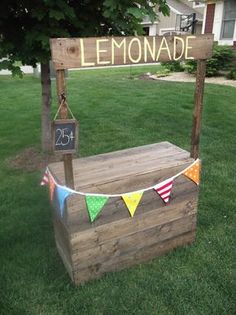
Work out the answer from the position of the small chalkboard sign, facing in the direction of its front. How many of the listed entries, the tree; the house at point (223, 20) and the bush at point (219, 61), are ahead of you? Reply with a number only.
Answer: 0

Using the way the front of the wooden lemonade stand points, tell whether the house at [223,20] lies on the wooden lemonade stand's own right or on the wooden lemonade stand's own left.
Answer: on the wooden lemonade stand's own left

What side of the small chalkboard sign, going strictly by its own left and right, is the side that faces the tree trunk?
back

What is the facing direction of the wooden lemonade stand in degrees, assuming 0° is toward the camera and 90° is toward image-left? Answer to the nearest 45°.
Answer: approximately 315°

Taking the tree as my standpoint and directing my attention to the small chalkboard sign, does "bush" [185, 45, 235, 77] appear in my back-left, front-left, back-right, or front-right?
back-left

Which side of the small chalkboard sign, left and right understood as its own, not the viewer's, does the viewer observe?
front

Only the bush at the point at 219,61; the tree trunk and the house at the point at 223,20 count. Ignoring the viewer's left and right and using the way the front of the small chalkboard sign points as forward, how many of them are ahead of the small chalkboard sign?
0

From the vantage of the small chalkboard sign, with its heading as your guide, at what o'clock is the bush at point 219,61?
The bush is roughly at 7 o'clock from the small chalkboard sign.

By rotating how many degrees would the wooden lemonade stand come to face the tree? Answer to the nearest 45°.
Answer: approximately 180°
